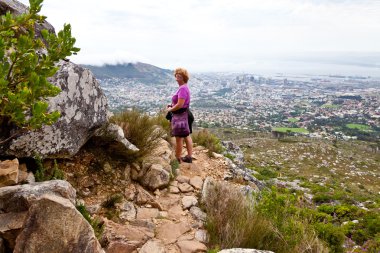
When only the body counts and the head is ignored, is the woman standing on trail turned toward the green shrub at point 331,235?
no

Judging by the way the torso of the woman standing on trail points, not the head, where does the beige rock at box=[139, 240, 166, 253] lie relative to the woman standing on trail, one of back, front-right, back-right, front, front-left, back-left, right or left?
left

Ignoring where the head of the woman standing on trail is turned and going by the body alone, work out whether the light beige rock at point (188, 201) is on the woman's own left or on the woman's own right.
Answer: on the woman's own left

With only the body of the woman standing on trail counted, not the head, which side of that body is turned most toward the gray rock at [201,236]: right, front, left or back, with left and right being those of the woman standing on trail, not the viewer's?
left

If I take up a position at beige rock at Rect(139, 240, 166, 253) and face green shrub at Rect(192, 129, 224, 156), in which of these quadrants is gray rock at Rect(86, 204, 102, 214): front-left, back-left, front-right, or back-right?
front-left
